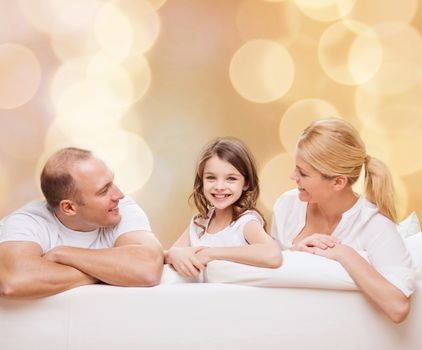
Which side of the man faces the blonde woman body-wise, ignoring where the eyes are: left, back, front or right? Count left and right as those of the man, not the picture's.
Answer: left

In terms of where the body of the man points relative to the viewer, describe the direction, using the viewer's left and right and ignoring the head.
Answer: facing the viewer

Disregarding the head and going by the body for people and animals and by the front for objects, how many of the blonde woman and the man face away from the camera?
0

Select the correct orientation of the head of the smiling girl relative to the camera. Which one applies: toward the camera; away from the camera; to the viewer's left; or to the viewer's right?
toward the camera

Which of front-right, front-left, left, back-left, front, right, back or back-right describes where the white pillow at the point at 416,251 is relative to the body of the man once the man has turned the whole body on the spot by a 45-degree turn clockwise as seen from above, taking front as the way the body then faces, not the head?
back-left

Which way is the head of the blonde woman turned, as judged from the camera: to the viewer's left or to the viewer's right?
to the viewer's left

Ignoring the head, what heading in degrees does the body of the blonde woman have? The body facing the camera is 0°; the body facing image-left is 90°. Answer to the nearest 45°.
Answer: approximately 45°
